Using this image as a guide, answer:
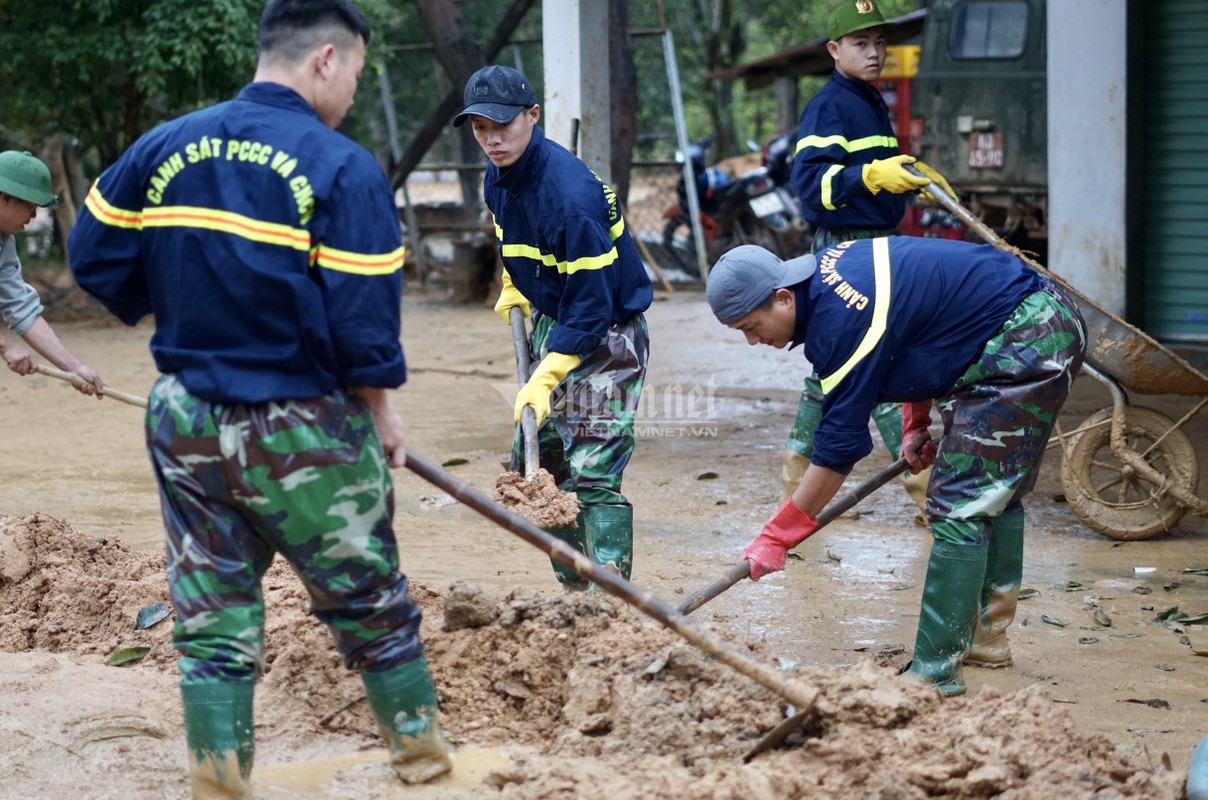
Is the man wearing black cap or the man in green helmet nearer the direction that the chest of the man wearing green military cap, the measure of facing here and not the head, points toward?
the man wearing black cap

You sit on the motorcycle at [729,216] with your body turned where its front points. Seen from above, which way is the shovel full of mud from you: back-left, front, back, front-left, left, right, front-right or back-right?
back-left

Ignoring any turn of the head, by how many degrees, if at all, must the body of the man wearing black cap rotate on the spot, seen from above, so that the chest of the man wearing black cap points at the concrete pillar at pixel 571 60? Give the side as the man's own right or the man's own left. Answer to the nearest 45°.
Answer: approximately 135° to the man's own right

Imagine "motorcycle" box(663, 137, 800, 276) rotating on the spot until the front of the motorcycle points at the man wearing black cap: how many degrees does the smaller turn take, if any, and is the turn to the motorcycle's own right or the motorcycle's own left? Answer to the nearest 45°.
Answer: approximately 135° to the motorcycle's own left

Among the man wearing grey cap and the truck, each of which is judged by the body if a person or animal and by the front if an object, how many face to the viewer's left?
1

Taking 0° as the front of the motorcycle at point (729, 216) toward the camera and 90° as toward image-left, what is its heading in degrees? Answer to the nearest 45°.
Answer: approximately 135°

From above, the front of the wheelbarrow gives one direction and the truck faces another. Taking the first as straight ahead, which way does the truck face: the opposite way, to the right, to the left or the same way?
to the left

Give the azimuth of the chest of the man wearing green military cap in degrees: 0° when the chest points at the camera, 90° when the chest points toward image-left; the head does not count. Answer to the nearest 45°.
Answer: approximately 315°
